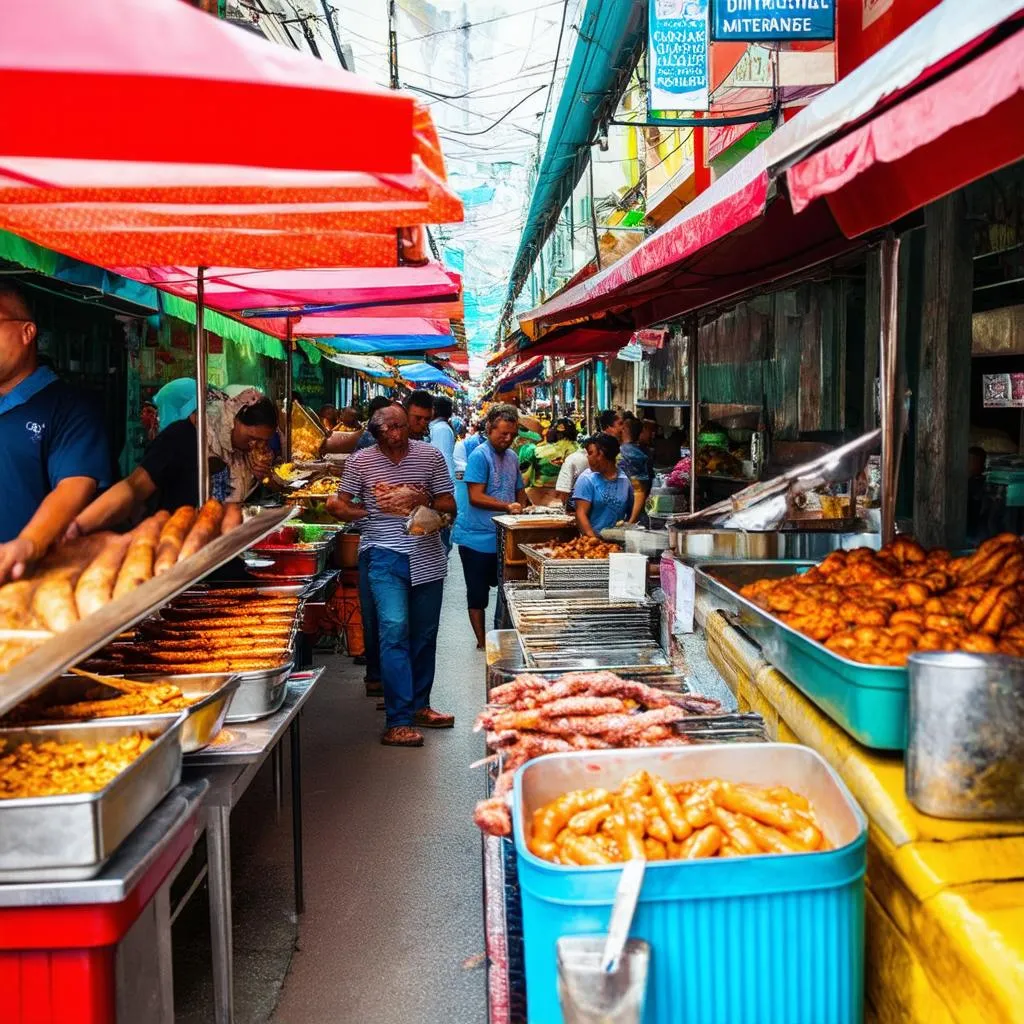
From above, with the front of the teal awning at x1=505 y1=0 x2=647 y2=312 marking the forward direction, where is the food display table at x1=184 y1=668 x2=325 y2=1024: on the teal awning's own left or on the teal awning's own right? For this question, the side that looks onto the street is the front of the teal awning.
on the teal awning's own left

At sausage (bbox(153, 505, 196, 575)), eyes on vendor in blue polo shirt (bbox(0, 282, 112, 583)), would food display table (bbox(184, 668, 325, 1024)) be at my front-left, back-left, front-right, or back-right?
back-left

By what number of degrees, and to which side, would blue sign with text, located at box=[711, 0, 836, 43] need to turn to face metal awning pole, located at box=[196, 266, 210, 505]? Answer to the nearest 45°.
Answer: approximately 45° to its right

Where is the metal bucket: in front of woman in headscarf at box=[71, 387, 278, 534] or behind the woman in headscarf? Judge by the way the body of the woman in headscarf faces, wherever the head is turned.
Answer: in front

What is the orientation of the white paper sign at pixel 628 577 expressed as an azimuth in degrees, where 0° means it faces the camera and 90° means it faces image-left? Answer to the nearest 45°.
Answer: approximately 0°

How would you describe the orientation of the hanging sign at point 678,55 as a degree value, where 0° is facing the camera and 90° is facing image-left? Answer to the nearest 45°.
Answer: approximately 0°

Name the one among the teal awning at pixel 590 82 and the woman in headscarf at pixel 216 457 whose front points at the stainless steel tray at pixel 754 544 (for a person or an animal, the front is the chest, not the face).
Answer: the woman in headscarf

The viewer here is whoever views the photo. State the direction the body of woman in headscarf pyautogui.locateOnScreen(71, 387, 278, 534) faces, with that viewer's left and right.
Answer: facing the viewer and to the right of the viewer

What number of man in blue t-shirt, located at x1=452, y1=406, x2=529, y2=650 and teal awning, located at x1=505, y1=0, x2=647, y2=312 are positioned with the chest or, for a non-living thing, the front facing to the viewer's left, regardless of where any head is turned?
1

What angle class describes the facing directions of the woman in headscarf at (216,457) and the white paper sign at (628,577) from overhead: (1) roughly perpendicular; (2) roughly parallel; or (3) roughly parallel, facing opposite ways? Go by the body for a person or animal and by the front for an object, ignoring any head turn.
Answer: roughly perpendicular

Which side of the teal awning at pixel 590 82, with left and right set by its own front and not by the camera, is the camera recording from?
left

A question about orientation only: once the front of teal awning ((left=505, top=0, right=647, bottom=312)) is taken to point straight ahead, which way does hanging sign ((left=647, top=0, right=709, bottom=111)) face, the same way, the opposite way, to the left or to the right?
to the left

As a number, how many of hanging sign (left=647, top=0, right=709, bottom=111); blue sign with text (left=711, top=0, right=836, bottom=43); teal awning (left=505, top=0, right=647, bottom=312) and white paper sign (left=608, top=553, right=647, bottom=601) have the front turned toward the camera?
3

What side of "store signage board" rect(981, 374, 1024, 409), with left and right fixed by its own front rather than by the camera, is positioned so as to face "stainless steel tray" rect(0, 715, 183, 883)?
front

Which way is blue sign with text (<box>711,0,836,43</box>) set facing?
toward the camera
